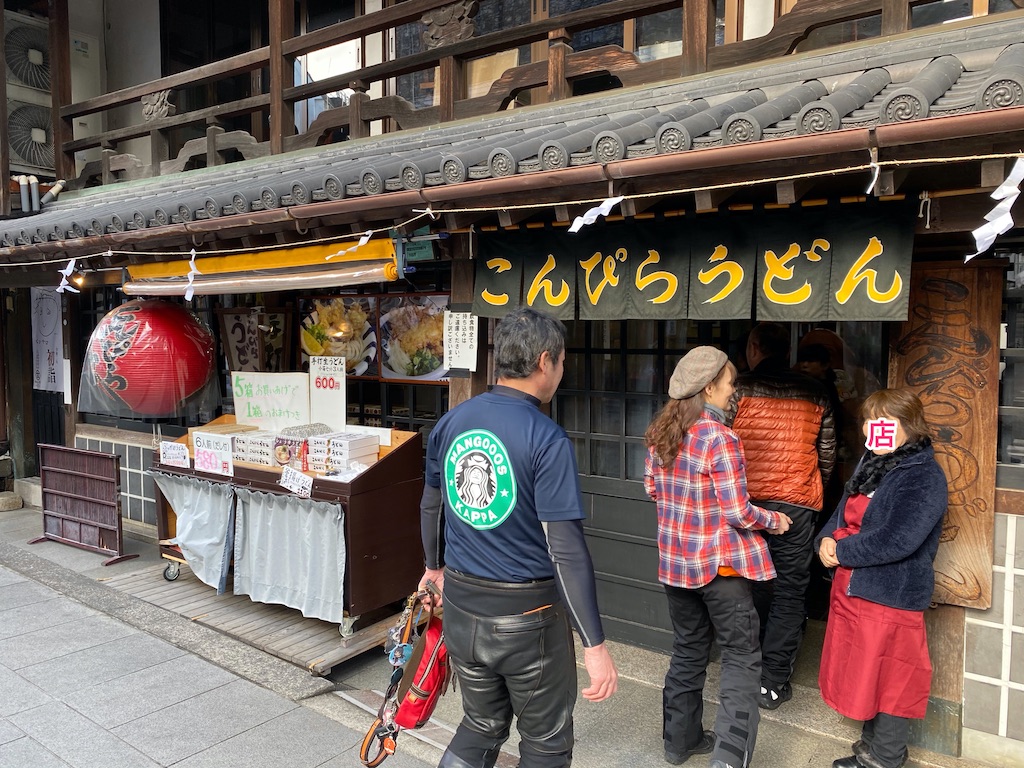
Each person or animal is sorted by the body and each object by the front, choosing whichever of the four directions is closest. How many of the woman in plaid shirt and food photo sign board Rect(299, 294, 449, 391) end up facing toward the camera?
1

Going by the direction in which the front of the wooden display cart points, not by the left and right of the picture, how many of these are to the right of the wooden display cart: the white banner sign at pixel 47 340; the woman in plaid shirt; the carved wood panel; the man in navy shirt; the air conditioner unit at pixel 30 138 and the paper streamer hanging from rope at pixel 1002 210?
2

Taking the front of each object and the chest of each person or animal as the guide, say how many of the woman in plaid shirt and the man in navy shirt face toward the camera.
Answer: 0

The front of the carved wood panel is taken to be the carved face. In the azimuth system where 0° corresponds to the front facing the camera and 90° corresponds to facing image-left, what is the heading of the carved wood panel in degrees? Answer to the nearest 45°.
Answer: approximately 0°

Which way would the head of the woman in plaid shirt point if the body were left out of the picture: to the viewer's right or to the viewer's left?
to the viewer's right

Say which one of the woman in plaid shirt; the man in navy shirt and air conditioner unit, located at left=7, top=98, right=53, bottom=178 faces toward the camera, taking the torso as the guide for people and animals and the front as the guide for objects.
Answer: the air conditioner unit

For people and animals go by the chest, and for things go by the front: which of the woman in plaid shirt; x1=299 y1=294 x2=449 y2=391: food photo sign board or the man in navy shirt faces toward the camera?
the food photo sign board

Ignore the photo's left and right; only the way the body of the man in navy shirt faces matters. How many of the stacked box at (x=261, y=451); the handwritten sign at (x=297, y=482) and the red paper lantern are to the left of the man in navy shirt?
3

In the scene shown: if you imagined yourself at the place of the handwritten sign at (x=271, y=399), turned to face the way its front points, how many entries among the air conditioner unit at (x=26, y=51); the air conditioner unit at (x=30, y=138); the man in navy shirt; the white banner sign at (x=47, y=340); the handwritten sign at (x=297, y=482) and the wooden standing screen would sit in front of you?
2

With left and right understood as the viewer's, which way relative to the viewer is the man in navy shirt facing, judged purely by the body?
facing away from the viewer and to the right of the viewer

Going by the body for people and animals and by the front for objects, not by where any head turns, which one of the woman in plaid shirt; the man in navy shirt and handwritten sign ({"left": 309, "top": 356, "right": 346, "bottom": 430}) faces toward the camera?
the handwritten sign
